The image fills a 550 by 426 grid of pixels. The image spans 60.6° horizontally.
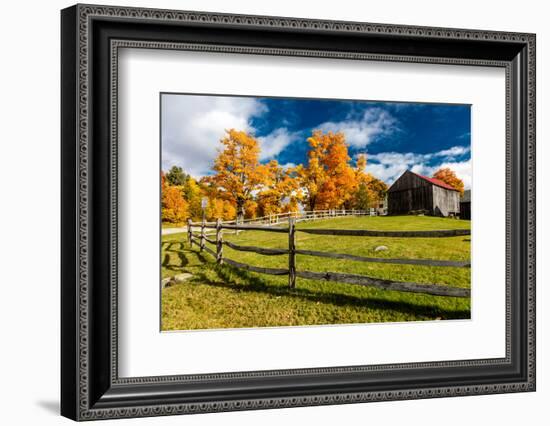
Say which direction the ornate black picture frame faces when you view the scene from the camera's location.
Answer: facing the viewer and to the right of the viewer
